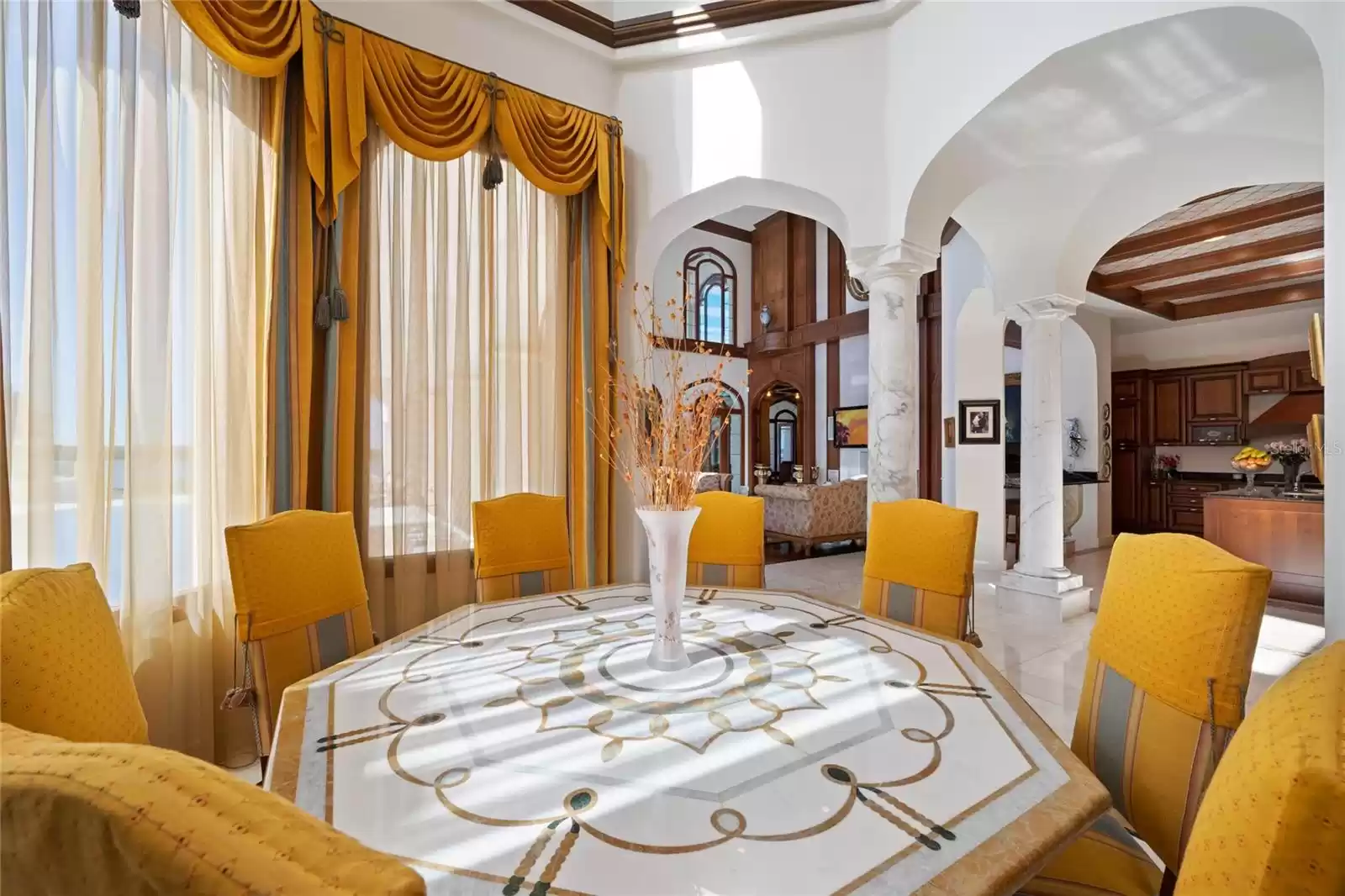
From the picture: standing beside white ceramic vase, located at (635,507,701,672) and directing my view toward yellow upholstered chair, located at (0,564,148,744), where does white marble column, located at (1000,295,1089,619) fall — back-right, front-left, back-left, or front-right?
back-right

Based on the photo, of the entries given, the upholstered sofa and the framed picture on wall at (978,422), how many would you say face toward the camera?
1

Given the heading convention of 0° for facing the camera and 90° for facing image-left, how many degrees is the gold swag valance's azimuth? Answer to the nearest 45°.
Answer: approximately 315°

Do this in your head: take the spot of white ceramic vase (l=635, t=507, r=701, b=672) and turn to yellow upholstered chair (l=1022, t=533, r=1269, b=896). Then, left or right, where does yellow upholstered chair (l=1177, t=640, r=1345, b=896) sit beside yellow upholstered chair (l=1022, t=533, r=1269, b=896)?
right

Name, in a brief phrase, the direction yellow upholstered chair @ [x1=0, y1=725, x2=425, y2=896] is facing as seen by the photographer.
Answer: facing away from the viewer and to the right of the viewer

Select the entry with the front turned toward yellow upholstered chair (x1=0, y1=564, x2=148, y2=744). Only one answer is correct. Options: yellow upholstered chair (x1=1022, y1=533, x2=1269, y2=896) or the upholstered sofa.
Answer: yellow upholstered chair (x1=1022, y1=533, x2=1269, y2=896)

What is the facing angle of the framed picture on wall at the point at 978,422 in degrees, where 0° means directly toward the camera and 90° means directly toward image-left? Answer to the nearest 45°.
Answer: approximately 0°

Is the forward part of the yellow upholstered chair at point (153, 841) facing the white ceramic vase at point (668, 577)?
yes
